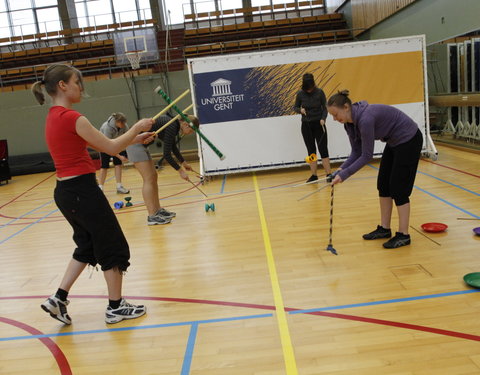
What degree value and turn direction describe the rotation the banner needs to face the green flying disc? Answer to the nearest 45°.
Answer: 0° — it already faces it

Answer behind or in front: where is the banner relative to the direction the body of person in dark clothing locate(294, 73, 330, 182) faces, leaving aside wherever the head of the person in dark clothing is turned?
behind

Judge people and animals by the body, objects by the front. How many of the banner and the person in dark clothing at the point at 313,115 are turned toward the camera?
2

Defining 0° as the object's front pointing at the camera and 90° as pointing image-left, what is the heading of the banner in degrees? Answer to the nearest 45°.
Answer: approximately 0°

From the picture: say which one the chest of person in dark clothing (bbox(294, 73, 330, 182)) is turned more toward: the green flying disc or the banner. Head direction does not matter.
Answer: the green flying disc

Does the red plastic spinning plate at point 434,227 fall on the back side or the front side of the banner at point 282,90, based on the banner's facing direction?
on the front side

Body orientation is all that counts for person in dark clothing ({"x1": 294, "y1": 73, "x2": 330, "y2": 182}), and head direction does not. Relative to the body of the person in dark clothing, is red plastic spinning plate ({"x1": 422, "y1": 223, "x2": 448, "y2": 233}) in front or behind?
in front

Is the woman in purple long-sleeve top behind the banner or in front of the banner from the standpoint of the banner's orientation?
in front

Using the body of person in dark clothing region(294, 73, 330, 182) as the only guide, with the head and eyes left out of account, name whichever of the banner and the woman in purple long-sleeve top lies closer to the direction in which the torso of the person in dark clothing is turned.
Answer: the woman in purple long-sleeve top

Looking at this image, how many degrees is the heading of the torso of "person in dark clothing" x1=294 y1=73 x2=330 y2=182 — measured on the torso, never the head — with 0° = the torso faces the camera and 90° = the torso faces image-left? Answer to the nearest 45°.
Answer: approximately 0°
